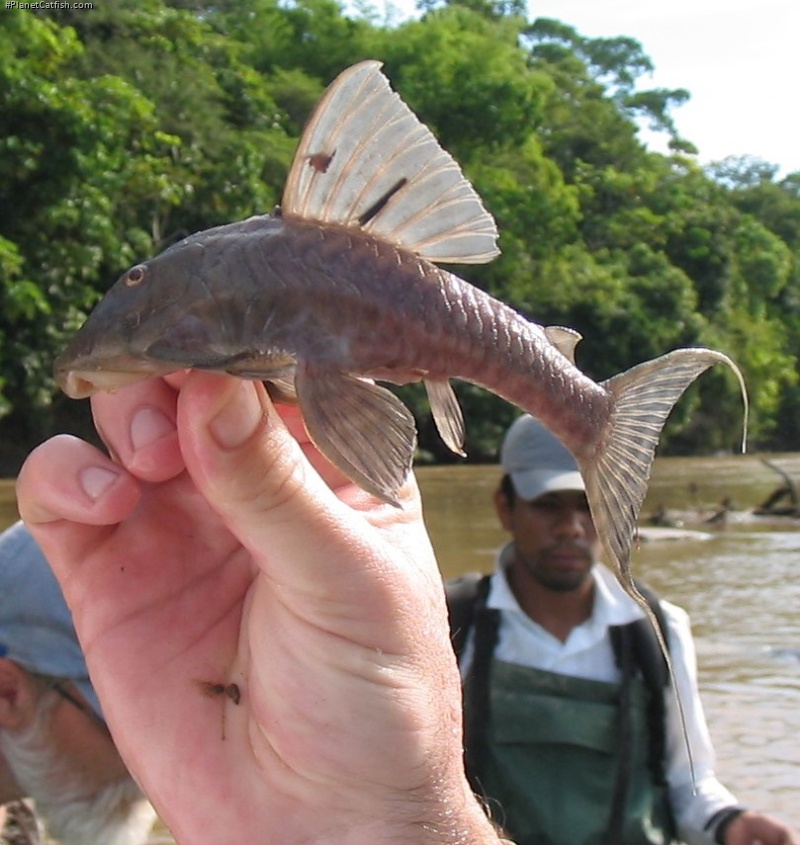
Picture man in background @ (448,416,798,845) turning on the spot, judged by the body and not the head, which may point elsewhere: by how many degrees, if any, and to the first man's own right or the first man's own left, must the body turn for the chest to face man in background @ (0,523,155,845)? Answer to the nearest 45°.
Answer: approximately 45° to the first man's own right
